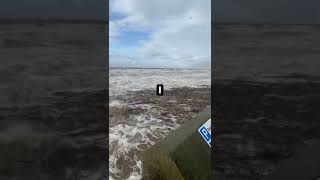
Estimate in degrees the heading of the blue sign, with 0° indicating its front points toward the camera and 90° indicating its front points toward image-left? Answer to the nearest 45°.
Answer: approximately 0°
